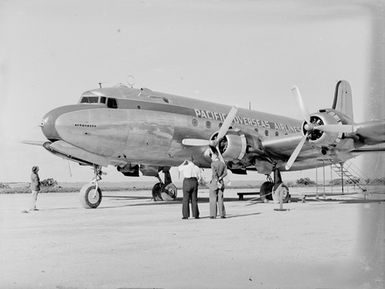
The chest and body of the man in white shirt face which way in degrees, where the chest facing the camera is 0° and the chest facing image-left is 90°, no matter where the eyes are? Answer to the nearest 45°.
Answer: approximately 180°

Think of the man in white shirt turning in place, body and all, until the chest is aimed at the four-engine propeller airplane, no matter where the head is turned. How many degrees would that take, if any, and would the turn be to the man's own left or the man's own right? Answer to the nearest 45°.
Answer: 0° — they already face it

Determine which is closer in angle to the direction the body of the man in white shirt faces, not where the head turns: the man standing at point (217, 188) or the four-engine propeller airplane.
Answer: the four-engine propeller airplane

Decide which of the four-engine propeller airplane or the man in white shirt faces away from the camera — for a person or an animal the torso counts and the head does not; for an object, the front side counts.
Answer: the man in white shirt

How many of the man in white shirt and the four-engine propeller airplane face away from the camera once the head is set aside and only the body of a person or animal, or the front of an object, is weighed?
1

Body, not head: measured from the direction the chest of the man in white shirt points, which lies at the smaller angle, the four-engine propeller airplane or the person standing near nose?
the four-engine propeller airplane

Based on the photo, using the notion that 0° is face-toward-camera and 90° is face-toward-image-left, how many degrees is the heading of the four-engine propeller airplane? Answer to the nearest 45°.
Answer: approximately 45°

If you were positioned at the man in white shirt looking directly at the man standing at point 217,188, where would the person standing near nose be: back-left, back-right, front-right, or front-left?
back-left

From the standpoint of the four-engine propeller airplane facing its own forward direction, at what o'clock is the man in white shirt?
The man in white shirt is roughly at 10 o'clock from the four-engine propeller airplane.

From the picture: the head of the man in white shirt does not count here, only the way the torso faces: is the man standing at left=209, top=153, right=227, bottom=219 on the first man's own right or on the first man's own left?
on the first man's own right

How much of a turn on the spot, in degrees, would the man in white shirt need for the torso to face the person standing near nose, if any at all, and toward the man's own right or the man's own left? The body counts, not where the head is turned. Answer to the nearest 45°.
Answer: approximately 45° to the man's own left

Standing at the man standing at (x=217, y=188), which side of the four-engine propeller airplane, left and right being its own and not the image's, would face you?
left
